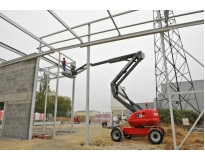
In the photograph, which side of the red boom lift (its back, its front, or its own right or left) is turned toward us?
left

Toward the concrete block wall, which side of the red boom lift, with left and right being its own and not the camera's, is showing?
front
